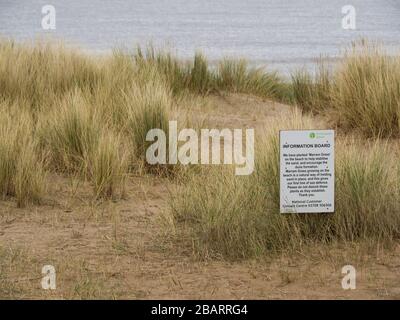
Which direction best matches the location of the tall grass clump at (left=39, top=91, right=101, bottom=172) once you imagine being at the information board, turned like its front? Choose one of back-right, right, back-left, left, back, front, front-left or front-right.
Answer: back-right

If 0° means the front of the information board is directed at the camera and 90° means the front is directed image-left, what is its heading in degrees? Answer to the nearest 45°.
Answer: approximately 0°

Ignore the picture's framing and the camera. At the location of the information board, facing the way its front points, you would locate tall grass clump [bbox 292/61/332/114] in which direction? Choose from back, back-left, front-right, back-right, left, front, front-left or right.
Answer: back

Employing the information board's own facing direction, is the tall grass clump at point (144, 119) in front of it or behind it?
behind

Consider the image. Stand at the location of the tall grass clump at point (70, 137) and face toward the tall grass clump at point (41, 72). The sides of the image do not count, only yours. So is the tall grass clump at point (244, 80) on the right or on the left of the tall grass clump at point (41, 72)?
right

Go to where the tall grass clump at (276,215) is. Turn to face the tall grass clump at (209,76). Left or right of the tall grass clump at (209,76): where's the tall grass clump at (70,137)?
left

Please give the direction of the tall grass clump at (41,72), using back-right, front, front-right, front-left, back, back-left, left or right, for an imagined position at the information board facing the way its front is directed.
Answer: back-right

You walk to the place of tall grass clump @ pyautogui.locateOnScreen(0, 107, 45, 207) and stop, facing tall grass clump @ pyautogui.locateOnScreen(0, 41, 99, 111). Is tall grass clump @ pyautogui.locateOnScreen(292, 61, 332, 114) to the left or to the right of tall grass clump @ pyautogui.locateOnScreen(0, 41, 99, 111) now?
right

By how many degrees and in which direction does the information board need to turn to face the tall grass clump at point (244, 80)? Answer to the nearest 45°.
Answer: approximately 180°

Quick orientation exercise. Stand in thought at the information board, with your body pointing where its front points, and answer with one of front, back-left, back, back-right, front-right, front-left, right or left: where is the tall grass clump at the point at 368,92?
back

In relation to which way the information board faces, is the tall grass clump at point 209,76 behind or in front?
behind
